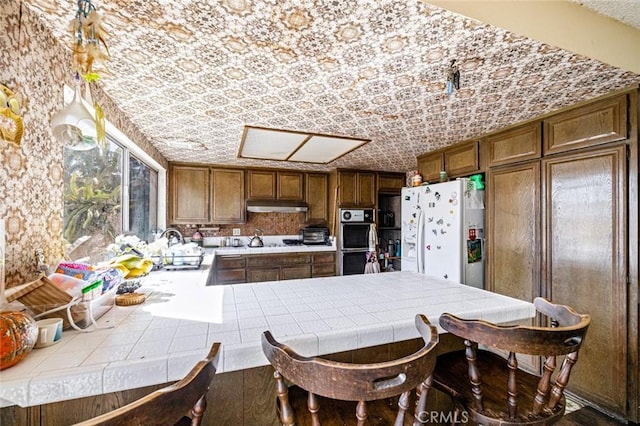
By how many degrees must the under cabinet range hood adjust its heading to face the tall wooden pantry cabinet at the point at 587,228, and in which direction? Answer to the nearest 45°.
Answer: approximately 45° to its left

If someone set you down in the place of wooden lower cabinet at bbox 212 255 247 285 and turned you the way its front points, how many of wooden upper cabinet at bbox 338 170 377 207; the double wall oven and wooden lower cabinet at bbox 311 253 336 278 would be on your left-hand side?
3

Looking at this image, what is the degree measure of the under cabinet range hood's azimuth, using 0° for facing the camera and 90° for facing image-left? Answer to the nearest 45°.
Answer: approximately 0°

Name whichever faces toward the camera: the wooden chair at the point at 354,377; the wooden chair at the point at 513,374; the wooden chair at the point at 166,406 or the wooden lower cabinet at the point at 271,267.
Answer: the wooden lower cabinet

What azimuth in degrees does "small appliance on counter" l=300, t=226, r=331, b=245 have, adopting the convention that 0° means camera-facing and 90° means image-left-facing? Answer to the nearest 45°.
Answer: approximately 0°

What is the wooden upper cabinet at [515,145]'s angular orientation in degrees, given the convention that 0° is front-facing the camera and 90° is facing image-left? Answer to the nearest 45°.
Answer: approximately 45°

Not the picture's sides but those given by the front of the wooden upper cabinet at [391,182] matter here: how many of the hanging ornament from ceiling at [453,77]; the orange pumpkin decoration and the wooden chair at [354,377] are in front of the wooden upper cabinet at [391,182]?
3

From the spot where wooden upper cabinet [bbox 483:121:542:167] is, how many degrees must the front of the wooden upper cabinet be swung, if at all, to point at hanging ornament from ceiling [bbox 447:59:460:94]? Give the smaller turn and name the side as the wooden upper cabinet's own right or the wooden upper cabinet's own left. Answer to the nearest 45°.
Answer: approximately 45° to the wooden upper cabinet's own left

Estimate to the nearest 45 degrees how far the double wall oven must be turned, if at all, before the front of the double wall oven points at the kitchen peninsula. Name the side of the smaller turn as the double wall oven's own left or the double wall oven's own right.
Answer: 0° — it already faces it

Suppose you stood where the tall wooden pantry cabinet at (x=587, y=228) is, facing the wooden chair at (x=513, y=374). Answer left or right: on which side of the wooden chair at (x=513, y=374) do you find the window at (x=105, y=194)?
right

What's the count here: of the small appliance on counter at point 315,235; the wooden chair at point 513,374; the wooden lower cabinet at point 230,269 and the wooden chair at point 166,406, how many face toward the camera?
2
